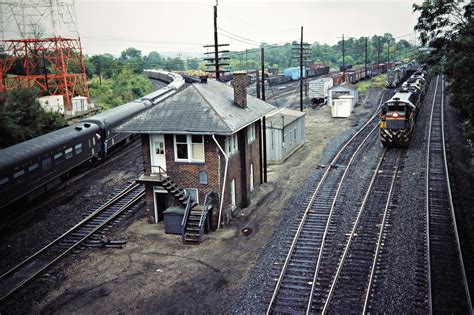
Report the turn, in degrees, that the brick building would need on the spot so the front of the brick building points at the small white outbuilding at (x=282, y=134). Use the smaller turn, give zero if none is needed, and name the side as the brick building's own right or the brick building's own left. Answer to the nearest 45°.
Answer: approximately 135° to the brick building's own left

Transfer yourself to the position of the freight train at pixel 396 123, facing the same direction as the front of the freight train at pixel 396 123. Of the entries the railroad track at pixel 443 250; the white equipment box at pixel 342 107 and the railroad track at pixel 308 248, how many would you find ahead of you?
2

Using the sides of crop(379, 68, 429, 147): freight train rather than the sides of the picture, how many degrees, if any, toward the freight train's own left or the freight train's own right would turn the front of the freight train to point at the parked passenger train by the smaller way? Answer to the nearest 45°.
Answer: approximately 45° to the freight train's own right

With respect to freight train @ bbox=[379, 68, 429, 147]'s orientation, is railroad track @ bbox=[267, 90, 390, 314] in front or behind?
in front

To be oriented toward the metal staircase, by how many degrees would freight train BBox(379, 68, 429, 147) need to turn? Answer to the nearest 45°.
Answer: approximately 45° to its right

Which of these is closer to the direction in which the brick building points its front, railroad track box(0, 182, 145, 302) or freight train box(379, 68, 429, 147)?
the railroad track

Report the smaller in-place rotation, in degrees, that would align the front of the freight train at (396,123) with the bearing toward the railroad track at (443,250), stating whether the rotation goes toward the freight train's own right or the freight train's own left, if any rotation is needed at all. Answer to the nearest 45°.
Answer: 0° — it already faces it

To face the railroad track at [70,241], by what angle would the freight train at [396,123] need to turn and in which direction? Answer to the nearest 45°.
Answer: approximately 45° to its right

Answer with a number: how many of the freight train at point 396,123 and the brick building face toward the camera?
2

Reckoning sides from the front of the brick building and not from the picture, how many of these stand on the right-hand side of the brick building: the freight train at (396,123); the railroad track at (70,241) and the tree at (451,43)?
1

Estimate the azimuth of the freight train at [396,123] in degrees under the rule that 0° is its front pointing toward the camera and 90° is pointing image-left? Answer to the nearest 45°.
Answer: approximately 0°

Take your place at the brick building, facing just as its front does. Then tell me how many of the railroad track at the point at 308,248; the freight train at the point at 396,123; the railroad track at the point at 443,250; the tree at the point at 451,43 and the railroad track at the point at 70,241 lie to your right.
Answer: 1

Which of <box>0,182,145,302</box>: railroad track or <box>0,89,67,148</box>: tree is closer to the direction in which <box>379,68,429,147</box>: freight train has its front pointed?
the railroad track

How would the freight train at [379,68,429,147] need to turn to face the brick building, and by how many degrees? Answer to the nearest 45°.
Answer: approximately 45° to its right
